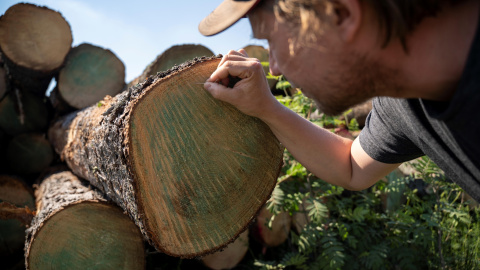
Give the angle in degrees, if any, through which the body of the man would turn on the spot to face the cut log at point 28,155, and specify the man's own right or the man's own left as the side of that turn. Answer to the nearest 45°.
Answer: approximately 45° to the man's own right

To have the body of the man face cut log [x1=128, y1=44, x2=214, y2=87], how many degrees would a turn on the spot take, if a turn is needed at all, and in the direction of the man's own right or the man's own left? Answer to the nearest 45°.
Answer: approximately 45° to the man's own right

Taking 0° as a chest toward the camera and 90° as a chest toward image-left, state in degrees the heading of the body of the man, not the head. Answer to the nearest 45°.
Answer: approximately 90°

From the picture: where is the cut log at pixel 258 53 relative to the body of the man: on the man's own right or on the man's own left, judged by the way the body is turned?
on the man's own right

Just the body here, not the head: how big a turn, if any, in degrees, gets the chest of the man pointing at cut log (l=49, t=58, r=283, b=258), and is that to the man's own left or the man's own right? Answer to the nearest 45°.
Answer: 0° — they already face it

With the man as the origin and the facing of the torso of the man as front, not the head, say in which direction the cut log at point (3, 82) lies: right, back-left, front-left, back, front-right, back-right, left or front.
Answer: front-right

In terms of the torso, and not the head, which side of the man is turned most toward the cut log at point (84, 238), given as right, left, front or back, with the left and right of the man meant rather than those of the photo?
front

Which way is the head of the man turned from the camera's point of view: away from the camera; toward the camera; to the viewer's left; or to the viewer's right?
to the viewer's left
